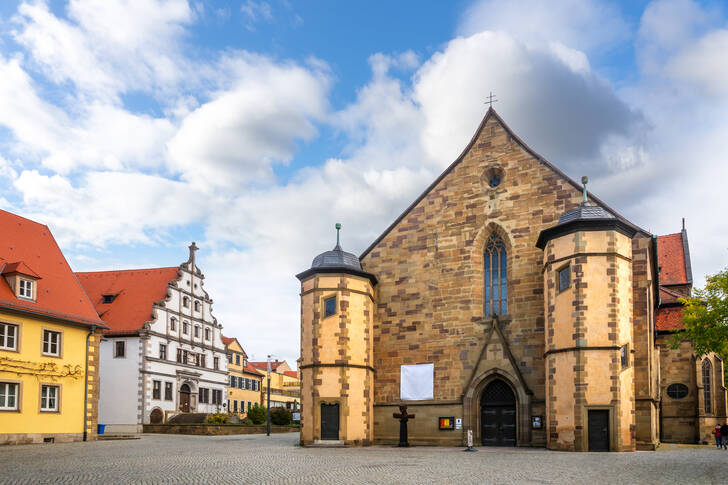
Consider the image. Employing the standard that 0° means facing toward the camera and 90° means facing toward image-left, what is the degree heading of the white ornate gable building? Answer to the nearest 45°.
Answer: approximately 315°

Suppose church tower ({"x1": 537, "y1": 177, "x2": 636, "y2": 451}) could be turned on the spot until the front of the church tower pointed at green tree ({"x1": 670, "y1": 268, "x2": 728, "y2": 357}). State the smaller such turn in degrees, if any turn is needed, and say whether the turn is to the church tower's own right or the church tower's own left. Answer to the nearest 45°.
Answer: approximately 135° to the church tower's own left

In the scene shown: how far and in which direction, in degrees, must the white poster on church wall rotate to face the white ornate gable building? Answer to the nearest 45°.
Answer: approximately 135° to its right

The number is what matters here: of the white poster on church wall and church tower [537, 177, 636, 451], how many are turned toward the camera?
2

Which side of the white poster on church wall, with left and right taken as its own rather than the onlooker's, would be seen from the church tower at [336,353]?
right

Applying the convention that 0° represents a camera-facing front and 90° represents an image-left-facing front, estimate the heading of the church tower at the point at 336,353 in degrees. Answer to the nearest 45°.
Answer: approximately 0°

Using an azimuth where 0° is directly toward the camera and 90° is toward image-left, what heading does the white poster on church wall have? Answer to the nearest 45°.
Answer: approximately 0°

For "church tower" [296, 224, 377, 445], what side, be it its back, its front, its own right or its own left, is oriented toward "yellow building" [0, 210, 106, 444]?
right
